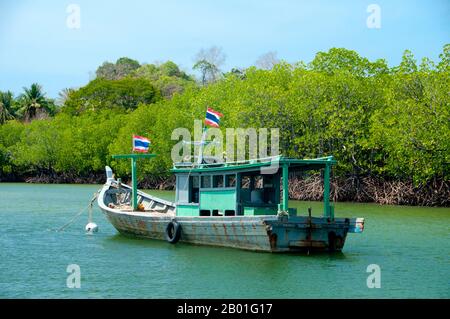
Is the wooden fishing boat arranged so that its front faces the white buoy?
yes

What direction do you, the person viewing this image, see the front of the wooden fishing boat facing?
facing away from the viewer and to the left of the viewer
